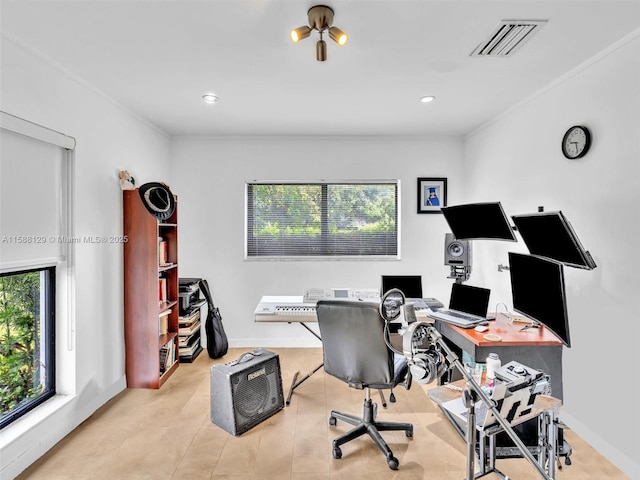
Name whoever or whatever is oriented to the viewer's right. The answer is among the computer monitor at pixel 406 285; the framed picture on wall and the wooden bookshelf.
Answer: the wooden bookshelf

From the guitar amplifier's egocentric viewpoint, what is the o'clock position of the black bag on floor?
The black bag on floor is roughly at 7 o'clock from the guitar amplifier.

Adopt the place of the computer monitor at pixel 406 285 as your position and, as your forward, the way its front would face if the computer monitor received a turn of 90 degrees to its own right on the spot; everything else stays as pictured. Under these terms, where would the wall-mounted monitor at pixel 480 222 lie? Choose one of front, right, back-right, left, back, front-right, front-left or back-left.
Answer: back-left

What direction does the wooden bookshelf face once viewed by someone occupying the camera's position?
facing to the right of the viewer

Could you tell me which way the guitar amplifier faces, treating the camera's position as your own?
facing the viewer and to the right of the viewer

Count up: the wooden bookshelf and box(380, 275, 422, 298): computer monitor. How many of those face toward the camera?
1

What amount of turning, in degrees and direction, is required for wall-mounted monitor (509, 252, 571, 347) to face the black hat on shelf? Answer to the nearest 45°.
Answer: approximately 45° to its right

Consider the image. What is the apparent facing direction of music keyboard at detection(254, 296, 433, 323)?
toward the camera

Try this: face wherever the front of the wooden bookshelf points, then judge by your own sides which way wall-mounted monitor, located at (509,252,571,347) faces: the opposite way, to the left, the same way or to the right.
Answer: the opposite way

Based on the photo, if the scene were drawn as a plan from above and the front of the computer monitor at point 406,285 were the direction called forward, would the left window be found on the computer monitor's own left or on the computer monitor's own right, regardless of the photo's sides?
on the computer monitor's own right

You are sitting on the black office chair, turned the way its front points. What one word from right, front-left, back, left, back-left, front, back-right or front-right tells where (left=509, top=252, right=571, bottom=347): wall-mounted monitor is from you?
front-right

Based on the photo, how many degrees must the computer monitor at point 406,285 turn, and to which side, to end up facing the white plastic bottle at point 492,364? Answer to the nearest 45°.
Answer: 0° — it already faces it

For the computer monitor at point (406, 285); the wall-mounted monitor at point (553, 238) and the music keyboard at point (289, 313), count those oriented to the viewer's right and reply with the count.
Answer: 0

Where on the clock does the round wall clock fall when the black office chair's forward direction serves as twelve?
The round wall clock is roughly at 1 o'clock from the black office chair.

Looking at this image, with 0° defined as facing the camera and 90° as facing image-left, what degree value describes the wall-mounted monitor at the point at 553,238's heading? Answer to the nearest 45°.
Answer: approximately 45°

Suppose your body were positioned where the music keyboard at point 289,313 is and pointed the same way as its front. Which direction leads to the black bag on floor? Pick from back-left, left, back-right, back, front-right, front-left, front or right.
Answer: back-right
